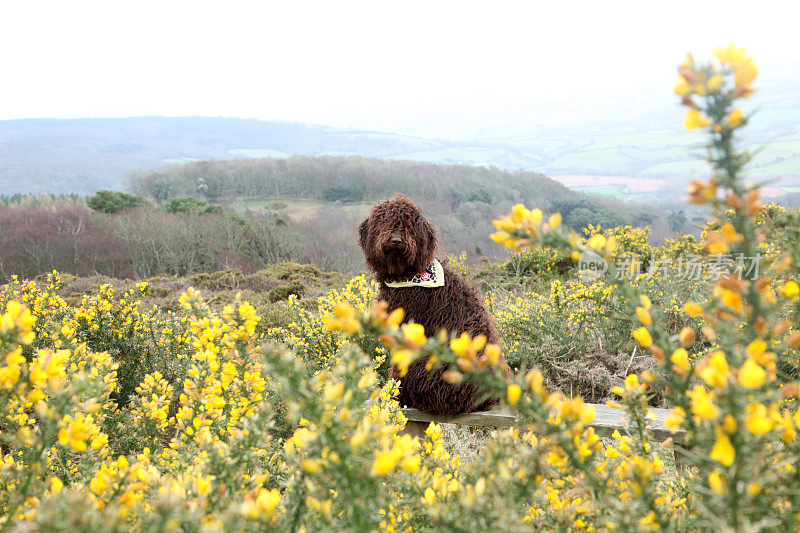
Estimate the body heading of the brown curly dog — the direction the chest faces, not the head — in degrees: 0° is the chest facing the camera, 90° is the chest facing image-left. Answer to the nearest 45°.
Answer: approximately 45°

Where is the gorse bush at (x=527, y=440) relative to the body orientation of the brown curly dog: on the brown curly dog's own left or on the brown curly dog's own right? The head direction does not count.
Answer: on the brown curly dog's own left
